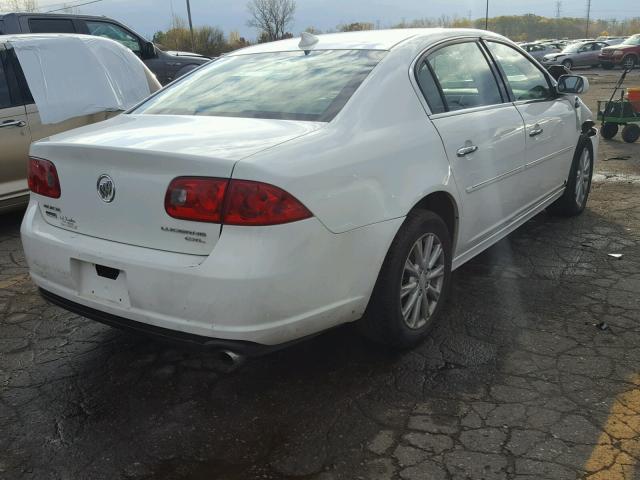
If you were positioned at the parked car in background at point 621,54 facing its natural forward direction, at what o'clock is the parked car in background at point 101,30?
the parked car in background at point 101,30 is roughly at 11 o'clock from the parked car in background at point 621,54.

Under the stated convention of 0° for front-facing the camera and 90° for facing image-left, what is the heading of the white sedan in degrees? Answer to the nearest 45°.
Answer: approximately 225°

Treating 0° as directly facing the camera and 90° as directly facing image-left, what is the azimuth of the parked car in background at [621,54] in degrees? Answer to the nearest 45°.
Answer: approximately 45°

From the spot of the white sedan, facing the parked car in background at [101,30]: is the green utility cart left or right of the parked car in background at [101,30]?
right

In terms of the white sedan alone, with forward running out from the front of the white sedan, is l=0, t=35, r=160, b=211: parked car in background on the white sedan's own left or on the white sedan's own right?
on the white sedan's own left

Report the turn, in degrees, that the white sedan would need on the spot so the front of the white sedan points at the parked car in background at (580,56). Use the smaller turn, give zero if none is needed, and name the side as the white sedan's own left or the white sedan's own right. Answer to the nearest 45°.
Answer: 0° — it already faces it

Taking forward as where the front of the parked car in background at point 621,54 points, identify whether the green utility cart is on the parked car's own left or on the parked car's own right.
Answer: on the parked car's own left

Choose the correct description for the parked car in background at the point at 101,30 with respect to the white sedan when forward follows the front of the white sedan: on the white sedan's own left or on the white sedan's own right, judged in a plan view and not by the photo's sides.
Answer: on the white sedan's own left

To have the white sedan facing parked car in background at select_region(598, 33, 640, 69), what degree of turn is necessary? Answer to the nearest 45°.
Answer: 0° — it already faces it
